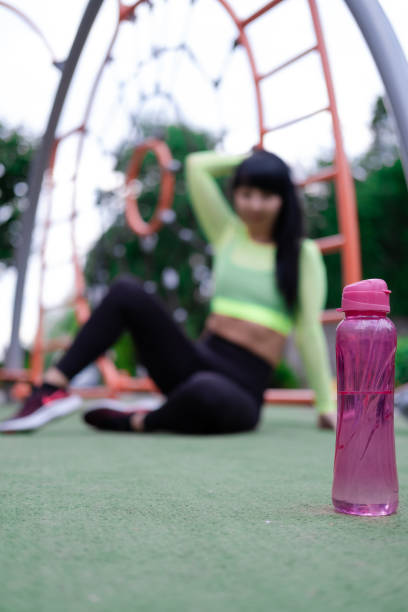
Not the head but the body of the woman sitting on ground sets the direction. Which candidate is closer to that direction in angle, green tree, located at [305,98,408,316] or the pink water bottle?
the pink water bottle

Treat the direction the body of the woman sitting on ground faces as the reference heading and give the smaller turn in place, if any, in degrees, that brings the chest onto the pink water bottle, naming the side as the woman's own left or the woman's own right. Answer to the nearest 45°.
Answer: approximately 45° to the woman's own left

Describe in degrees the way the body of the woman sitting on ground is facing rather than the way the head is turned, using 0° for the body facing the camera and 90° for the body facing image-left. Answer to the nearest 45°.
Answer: approximately 45°

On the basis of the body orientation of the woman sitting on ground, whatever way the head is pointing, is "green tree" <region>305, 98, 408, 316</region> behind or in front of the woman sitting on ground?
behind
